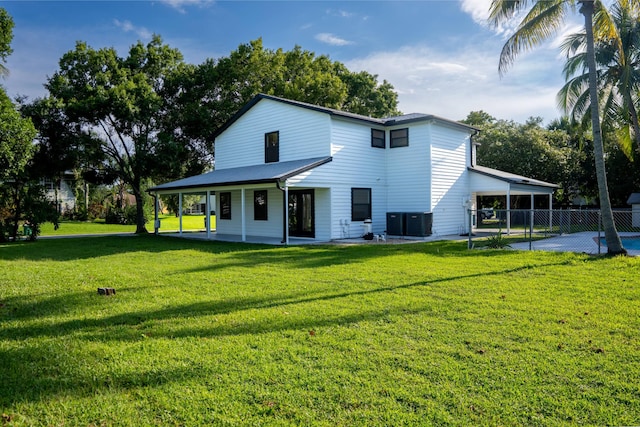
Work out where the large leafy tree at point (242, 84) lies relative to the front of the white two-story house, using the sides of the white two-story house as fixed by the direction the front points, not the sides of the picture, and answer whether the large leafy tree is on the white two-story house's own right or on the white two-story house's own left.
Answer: on the white two-story house's own right

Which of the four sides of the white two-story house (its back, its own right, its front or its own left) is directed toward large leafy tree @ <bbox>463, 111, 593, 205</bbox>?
back

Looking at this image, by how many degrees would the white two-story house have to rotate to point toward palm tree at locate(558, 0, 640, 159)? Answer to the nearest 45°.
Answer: approximately 135° to its left

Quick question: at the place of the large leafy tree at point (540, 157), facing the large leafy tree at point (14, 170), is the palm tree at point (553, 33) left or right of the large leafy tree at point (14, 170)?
left

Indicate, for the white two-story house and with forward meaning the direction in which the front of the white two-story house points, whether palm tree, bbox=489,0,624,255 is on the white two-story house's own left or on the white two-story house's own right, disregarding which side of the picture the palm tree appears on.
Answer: on the white two-story house's own left

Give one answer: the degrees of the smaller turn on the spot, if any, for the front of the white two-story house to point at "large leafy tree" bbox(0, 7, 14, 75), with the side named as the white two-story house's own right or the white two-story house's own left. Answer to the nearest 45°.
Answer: approximately 45° to the white two-story house's own right
